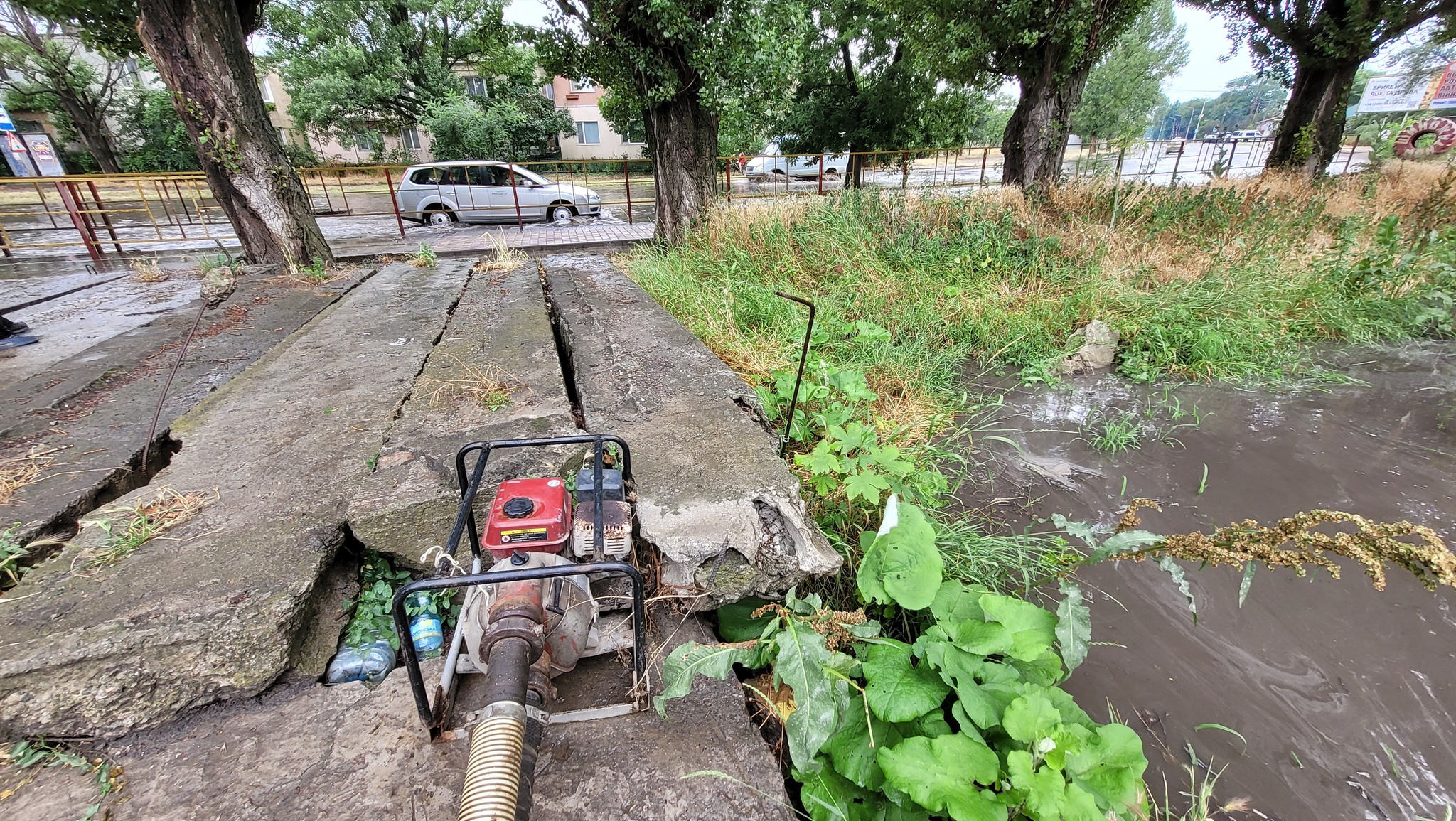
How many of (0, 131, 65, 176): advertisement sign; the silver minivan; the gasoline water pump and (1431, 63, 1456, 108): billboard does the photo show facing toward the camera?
3

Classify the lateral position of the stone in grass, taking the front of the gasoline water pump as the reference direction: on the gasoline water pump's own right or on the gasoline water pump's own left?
on the gasoline water pump's own left

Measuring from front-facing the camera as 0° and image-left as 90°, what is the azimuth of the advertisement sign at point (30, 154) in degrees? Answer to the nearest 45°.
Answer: approximately 0°

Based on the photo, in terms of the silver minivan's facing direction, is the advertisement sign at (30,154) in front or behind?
behind

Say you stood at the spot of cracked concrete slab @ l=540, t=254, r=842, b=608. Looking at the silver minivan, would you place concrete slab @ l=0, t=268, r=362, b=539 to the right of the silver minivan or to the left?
left

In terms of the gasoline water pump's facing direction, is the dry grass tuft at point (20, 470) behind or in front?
behind

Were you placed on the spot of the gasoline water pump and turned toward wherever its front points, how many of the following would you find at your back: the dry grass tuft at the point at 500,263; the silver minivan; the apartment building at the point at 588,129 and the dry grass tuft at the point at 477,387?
4

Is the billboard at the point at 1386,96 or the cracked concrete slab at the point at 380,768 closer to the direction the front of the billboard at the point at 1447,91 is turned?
the cracked concrete slab

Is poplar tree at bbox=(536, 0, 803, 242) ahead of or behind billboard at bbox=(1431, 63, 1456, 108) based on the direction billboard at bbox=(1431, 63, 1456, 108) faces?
ahead

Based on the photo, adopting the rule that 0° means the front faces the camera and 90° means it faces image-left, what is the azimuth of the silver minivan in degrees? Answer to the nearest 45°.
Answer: approximately 270°

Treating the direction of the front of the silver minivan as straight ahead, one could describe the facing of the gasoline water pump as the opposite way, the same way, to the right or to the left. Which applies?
to the right

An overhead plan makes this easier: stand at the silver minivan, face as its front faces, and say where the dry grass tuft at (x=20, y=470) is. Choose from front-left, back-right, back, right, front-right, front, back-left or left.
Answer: right

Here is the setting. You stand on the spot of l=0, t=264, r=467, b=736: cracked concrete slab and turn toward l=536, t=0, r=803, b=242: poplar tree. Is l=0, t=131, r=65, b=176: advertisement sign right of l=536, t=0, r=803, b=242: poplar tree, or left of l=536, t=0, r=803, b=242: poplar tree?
left

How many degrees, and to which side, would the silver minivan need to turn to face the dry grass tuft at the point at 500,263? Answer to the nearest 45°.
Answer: approximately 90° to its right

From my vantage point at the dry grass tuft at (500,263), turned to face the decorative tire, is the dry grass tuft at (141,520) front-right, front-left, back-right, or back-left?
back-right

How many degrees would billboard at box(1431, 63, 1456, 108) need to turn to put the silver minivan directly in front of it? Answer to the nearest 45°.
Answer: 0° — it already faces it
